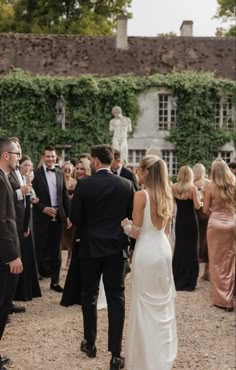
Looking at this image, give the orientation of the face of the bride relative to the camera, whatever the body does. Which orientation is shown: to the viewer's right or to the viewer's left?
to the viewer's left

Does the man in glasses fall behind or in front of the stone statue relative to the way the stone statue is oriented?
in front

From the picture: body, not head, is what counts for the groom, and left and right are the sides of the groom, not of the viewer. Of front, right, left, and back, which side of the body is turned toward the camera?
back

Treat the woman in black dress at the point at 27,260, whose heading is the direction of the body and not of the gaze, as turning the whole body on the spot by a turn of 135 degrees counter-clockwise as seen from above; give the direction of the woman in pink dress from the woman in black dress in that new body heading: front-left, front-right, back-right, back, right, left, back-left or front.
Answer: right

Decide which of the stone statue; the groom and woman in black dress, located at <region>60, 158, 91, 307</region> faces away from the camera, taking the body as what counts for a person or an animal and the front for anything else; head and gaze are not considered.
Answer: the groom

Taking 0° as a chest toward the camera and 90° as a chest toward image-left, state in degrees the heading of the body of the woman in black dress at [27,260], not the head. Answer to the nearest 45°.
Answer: approximately 315°

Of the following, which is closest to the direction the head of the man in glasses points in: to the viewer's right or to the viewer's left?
to the viewer's right

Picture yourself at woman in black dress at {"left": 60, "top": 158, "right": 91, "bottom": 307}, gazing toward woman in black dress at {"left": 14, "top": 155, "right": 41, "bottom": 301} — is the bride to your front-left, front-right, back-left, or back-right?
back-left

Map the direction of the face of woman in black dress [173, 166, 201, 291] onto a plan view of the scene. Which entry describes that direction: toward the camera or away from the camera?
away from the camera

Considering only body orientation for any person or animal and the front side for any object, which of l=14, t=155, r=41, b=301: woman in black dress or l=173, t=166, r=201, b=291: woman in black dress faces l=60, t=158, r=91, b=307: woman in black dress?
l=14, t=155, r=41, b=301: woman in black dress

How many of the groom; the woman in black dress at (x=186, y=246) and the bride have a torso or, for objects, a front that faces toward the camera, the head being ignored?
0

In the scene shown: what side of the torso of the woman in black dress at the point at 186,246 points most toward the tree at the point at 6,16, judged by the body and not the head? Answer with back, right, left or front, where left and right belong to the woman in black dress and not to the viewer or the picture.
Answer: front

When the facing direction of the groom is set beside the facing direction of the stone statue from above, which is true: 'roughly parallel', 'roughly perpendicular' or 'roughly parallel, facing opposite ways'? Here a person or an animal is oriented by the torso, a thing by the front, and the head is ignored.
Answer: roughly parallel, facing opposite ways

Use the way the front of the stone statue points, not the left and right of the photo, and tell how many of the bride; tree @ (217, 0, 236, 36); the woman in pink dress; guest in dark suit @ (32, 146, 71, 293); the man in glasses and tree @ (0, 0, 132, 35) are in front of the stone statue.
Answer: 4

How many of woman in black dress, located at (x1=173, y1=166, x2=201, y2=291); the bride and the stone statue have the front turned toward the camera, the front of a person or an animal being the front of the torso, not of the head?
1

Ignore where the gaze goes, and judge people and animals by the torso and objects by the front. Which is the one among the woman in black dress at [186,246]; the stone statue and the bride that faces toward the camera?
the stone statue
